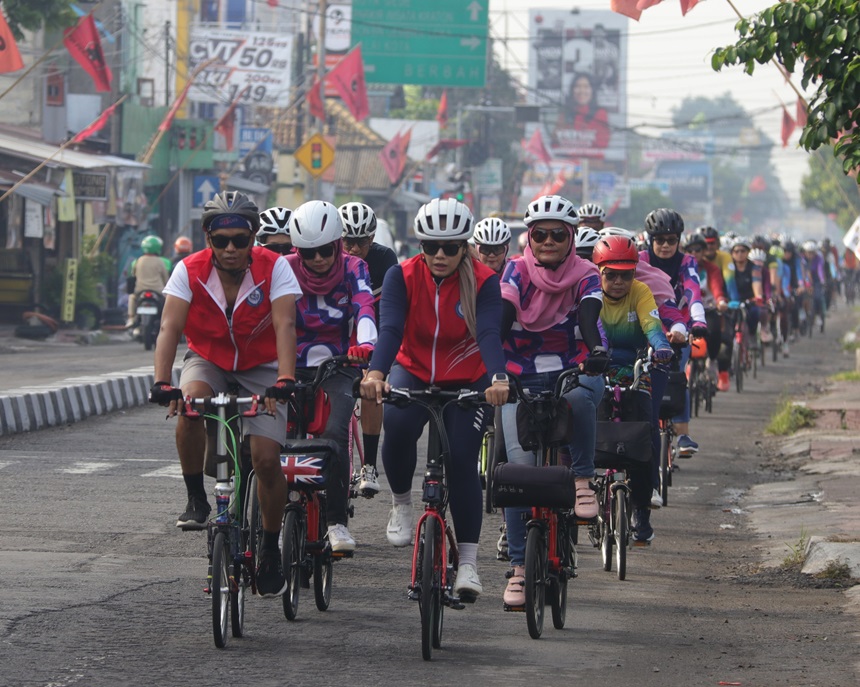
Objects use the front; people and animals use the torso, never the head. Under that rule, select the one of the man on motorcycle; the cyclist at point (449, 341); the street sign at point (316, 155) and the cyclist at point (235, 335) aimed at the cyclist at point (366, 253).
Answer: the street sign

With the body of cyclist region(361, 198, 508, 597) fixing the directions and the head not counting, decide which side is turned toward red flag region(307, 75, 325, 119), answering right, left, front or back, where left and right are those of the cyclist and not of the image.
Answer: back

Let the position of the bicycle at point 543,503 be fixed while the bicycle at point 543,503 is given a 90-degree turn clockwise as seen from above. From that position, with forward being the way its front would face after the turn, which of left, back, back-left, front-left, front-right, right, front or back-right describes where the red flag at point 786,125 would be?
right

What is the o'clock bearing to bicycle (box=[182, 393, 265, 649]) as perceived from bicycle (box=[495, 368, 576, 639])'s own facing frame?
bicycle (box=[182, 393, 265, 649]) is roughly at 2 o'clock from bicycle (box=[495, 368, 576, 639]).

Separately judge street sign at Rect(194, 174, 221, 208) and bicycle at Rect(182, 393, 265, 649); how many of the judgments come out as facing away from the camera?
0

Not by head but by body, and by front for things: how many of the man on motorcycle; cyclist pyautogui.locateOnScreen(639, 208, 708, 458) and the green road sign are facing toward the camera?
2

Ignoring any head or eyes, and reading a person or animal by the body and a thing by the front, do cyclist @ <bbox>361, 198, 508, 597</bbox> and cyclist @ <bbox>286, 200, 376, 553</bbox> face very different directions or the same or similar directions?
same or similar directions

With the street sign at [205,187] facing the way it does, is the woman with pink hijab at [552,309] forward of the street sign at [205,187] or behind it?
forward

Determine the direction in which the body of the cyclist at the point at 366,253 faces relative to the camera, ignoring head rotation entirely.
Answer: toward the camera

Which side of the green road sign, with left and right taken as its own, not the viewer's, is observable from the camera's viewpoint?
front

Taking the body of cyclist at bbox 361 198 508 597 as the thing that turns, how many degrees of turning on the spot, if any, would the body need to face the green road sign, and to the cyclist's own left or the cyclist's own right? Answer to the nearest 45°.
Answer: approximately 180°

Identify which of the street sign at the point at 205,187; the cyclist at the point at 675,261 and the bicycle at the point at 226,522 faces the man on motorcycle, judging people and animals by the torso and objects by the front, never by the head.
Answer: the street sign

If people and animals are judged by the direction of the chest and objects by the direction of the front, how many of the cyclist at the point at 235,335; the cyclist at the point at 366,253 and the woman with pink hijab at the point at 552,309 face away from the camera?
0

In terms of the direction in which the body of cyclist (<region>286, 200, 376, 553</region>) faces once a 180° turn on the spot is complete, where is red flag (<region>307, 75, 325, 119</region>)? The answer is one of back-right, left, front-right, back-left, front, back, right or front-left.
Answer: front

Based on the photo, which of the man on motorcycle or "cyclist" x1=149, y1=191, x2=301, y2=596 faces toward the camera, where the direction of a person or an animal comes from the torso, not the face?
the cyclist
